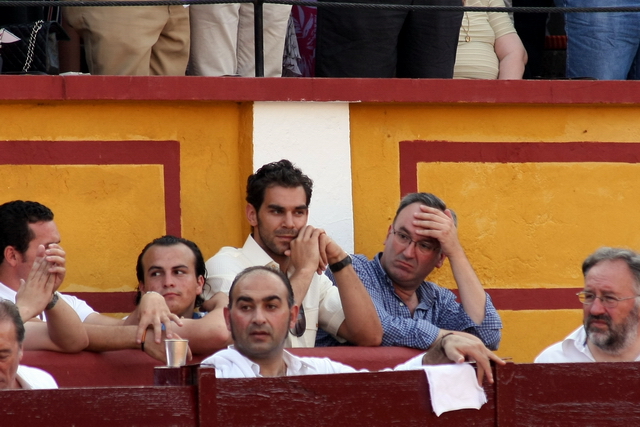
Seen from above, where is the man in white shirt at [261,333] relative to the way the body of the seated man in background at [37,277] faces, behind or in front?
in front

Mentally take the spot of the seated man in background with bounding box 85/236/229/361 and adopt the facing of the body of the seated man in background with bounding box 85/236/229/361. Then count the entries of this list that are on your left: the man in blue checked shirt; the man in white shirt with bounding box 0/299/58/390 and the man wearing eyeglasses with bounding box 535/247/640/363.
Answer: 2

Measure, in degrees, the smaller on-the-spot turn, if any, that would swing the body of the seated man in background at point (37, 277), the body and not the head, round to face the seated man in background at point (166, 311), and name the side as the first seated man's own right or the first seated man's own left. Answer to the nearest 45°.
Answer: approximately 45° to the first seated man's own left

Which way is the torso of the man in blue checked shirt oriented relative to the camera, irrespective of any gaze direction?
toward the camera

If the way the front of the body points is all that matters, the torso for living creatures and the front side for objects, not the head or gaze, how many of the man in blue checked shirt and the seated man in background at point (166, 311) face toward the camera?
2

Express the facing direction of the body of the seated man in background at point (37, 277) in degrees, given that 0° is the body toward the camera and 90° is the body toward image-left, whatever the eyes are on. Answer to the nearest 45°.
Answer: approximately 315°

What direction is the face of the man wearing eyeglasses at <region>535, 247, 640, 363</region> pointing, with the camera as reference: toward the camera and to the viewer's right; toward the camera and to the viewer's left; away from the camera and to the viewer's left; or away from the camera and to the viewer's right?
toward the camera and to the viewer's left

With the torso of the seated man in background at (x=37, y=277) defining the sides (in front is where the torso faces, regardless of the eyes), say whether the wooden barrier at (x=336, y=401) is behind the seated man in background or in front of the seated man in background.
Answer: in front

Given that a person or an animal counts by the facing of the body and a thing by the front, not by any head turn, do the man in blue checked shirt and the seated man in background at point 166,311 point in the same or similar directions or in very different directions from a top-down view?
same or similar directions

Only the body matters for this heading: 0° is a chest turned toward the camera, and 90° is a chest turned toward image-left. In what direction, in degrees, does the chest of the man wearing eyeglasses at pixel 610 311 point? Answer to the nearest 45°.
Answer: approximately 45°

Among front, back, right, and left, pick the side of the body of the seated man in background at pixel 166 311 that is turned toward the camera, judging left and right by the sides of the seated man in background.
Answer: front

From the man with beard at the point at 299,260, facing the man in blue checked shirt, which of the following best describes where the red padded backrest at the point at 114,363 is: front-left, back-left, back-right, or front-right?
back-right

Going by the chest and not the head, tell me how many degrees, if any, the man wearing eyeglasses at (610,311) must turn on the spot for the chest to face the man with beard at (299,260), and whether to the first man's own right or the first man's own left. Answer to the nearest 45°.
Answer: approximately 45° to the first man's own right

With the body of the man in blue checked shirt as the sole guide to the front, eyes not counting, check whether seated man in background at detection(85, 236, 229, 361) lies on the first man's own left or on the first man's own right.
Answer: on the first man's own right

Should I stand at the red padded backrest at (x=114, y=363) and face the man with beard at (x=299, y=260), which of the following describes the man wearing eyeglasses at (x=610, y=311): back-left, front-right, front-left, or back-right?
front-right

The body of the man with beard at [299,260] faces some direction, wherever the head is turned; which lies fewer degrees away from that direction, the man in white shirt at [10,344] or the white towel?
the white towel
